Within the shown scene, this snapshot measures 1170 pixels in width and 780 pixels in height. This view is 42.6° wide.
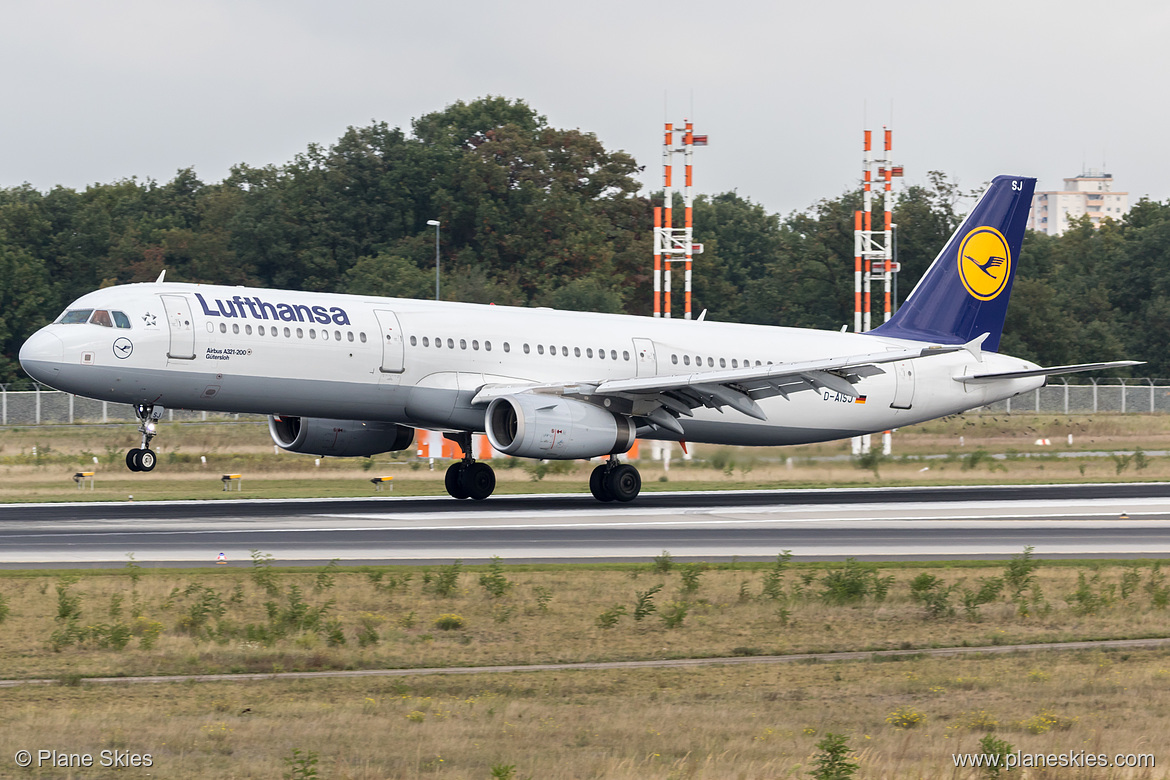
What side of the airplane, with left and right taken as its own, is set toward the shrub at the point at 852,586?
left

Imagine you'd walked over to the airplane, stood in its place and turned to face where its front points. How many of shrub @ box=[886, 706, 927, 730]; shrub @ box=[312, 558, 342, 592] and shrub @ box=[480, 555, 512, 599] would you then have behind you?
0

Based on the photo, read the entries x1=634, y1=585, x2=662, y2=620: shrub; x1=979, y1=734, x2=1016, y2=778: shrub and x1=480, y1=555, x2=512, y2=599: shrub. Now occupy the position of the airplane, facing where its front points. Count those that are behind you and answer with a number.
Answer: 0

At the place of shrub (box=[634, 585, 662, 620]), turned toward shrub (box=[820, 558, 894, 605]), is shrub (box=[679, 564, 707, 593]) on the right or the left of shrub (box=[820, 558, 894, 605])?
left

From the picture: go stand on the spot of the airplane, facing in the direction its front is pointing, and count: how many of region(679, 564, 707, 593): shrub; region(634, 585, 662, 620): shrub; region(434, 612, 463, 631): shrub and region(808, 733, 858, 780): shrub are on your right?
0

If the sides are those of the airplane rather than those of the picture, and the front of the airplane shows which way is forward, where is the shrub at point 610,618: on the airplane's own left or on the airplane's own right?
on the airplane's own left

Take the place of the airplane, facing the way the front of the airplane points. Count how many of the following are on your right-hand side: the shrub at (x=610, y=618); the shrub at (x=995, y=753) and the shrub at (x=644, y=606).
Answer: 0

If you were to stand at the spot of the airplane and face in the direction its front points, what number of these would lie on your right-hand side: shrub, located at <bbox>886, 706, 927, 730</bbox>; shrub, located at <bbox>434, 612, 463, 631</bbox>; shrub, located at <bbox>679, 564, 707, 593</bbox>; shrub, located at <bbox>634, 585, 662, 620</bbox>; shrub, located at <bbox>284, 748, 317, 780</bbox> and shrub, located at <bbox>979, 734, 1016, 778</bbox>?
0

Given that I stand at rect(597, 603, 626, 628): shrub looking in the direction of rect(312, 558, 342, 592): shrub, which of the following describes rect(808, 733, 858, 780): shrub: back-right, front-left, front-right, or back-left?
back-left

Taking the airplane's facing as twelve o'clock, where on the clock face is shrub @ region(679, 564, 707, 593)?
The shrub is roughly at 10 o'clock from the airplane.

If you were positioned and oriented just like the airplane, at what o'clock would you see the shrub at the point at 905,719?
The shrub is roughly at 10 o'clock from the airplane.

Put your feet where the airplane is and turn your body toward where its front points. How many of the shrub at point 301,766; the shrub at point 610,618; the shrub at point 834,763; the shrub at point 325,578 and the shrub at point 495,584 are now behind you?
0

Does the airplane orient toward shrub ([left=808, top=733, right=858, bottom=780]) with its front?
no

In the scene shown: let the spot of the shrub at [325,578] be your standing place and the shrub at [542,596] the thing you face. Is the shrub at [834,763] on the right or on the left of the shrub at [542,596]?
right

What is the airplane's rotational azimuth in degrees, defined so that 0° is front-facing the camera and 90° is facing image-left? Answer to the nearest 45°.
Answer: approximately 45°

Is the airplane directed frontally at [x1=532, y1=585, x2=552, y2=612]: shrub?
no

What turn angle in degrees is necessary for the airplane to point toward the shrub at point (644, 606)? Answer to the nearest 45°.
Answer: approximately 45° to its left

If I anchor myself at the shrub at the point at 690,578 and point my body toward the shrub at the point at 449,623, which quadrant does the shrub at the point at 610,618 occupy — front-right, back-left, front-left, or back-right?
front-left

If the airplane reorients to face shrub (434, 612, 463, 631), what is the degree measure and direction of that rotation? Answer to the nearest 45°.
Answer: approximately 45° to its left
